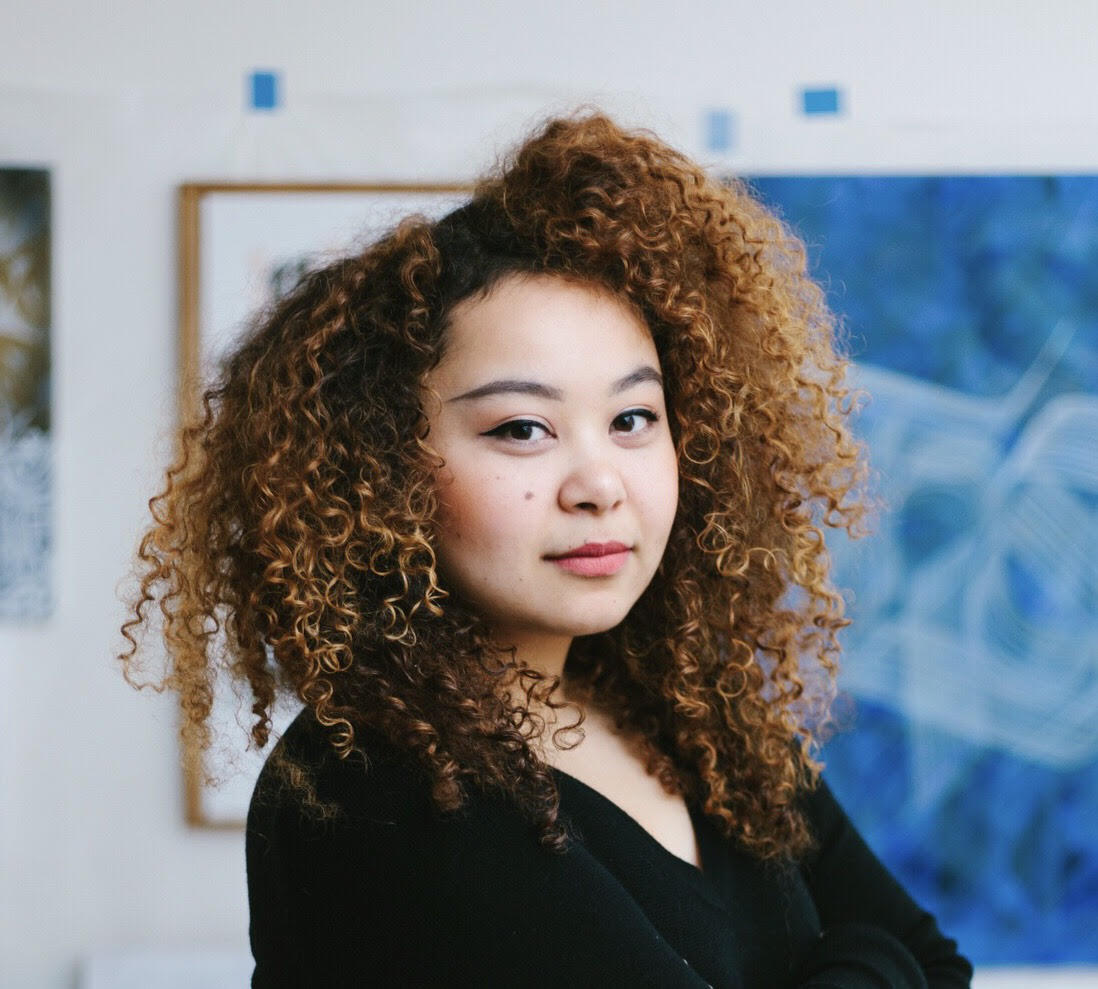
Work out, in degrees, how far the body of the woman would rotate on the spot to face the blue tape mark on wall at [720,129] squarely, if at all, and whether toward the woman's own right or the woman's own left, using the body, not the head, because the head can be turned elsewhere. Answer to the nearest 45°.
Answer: approximately 135° to the woman's own left

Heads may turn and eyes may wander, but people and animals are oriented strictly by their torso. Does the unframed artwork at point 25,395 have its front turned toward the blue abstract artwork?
no

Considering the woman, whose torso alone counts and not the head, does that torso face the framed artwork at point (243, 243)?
no

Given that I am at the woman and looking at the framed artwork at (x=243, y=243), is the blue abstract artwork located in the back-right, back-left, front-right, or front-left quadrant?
front-right

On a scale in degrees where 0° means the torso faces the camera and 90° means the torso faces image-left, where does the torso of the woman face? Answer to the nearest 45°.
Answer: approximately 315°

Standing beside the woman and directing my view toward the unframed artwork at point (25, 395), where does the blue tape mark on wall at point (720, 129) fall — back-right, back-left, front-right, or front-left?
front-right

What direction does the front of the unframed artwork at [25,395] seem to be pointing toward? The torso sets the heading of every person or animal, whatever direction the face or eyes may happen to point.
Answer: toward the camera

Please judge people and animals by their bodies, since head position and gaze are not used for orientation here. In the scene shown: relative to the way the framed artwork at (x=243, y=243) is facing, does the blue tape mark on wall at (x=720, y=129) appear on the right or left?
on its left

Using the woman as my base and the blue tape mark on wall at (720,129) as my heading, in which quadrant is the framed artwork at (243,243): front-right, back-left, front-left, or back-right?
front-left

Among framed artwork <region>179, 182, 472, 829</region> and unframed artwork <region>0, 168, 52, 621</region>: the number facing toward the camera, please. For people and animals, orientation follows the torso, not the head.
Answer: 2

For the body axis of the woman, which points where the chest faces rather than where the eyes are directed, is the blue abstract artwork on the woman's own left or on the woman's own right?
on the woman's own left

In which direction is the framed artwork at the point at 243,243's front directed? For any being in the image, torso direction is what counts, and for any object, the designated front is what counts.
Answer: toward the camera

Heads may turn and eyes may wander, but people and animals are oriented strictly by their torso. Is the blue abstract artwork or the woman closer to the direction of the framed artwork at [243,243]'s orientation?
the woman

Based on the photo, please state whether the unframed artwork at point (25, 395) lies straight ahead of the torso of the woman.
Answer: no
